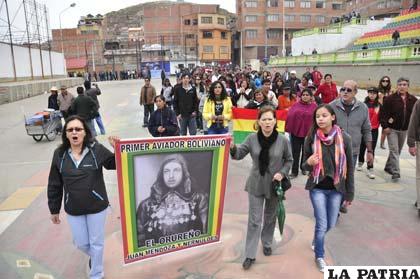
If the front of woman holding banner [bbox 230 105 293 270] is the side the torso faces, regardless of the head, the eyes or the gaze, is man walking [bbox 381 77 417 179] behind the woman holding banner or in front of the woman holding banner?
behind

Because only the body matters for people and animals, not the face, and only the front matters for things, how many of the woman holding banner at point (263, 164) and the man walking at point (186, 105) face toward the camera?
2

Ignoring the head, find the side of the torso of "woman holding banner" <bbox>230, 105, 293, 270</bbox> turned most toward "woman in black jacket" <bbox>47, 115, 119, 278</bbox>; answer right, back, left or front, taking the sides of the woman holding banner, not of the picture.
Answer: right

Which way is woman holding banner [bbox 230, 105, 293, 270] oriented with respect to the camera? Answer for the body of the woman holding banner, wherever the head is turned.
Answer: toward the camera

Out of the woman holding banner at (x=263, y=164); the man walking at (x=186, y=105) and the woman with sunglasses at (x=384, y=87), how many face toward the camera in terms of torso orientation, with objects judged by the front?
3

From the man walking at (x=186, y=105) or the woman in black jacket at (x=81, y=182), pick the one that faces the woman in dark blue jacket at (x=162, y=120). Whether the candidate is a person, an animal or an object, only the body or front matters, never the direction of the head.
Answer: the man walking

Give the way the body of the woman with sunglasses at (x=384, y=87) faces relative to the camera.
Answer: toward the camera
